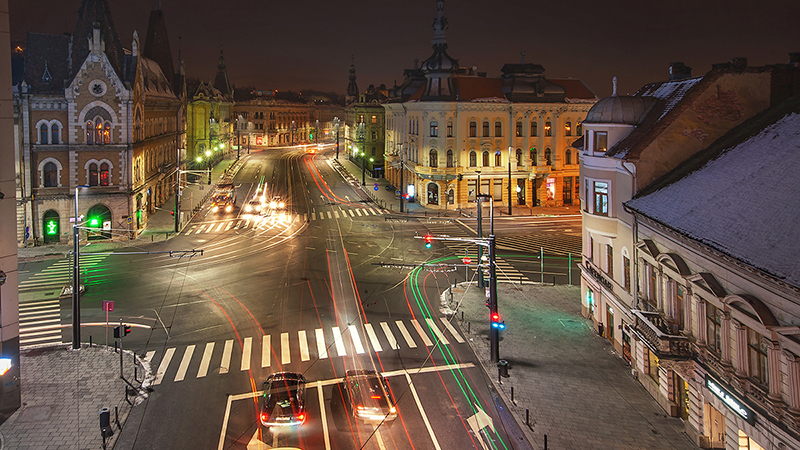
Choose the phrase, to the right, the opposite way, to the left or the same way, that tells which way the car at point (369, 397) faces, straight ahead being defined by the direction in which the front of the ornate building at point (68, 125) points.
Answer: the opposite way

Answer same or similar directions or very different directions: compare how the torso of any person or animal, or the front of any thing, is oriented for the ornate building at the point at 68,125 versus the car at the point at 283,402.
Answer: very different directions

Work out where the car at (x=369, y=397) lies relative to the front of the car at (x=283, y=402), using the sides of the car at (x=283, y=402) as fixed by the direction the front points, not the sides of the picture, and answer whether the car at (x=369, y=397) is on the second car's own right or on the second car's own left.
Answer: on the second car's own right

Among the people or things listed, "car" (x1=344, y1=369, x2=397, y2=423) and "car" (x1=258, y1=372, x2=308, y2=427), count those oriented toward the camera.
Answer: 0

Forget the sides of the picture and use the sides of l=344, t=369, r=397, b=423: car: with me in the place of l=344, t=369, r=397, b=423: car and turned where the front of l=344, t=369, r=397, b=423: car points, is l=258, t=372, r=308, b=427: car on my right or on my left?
on my left

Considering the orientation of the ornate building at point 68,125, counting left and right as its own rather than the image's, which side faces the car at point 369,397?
front

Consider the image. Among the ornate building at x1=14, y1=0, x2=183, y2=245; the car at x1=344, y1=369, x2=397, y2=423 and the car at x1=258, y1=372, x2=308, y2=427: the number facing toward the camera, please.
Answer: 1

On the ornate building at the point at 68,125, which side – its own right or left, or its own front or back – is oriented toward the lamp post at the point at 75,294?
front

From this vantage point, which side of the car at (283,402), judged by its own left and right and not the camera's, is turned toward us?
back

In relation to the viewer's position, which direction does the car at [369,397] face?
facing away from the viewer
